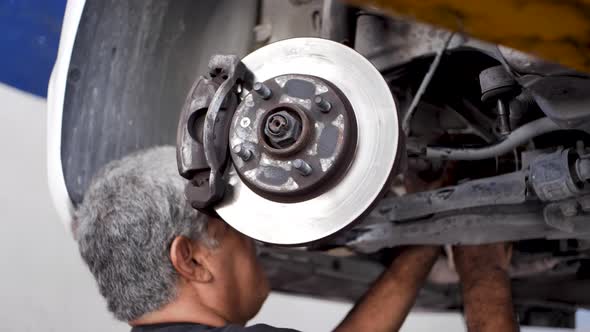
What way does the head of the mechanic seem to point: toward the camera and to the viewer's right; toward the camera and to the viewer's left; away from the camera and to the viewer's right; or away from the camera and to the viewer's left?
away from the camera and to the viewer's right

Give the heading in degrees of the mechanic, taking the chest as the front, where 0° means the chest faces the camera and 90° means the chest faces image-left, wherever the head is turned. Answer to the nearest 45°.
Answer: approximately 225°
